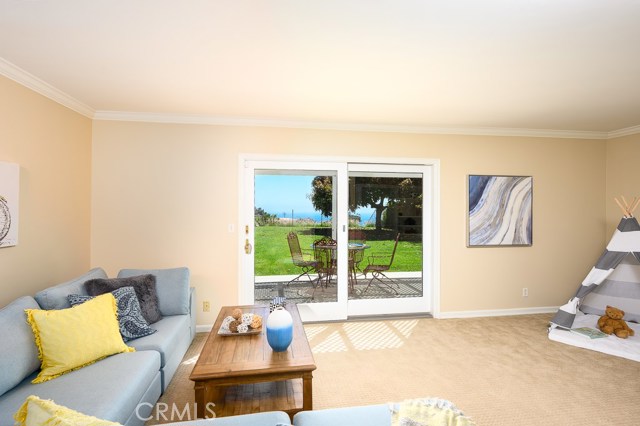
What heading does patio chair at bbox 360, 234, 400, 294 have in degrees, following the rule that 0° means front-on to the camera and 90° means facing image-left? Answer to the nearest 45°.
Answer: approximately 90°

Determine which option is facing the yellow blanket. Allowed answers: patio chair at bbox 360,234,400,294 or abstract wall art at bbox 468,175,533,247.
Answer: the abstract wall art

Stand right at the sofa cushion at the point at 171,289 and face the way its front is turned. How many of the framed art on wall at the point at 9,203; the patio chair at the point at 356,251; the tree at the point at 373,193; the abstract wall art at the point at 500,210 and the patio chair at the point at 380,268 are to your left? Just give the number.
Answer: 4

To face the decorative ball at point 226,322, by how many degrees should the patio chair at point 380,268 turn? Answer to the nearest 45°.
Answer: approximately 45° to its left

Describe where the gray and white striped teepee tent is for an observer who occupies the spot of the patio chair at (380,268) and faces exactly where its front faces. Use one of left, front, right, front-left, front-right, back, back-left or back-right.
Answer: back

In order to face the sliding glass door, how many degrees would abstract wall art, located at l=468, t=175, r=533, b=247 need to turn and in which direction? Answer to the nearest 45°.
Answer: approximately 45° to its right

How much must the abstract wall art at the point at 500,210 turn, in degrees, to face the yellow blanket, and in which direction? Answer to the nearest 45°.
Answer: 0° — it already faces it

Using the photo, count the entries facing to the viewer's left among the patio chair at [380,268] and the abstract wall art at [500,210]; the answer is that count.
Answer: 1

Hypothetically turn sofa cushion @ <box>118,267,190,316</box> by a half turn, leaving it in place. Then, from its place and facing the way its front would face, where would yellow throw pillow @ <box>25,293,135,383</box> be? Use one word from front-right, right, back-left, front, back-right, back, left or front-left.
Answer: back-left

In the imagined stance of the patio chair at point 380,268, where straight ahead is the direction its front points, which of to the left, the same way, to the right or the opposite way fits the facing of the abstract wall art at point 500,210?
to the left

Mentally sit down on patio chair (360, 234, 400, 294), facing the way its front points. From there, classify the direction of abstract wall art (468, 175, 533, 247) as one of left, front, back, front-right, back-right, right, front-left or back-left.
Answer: back
